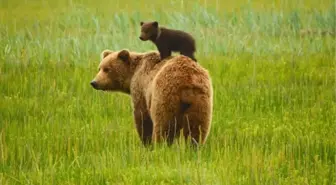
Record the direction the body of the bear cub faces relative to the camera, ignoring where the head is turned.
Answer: to the viewer's left
